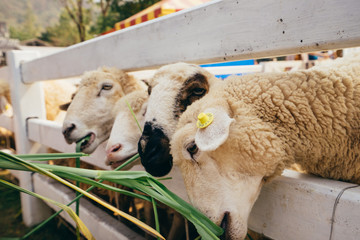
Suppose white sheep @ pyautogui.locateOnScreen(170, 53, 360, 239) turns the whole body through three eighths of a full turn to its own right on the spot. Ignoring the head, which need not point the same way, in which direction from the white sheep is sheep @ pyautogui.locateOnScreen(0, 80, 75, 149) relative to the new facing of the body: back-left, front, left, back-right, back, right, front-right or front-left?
left

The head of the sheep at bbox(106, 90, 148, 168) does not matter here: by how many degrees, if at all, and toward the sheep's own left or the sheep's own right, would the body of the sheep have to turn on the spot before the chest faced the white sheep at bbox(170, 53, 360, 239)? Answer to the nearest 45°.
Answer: approximately 90° to the sheep's own left

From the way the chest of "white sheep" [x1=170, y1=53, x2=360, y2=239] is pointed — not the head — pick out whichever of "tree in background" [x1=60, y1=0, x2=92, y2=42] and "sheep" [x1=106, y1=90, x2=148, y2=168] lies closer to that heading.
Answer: the sheep

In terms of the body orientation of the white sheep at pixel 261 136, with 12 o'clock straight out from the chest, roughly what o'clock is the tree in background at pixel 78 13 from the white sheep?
The tree in background is roughly at 2 o'clock from the white sheep.

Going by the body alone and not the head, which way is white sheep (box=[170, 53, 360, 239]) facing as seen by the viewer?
to the viewer's left

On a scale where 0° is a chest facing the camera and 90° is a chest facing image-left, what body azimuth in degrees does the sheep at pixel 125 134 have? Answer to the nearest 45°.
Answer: approximately 45°

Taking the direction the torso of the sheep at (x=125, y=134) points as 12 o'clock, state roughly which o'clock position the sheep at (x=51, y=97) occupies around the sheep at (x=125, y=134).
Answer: the sheep at (x=51, y=97) is roughly at 4 o'clock from the sheep at (x=125, y=134).

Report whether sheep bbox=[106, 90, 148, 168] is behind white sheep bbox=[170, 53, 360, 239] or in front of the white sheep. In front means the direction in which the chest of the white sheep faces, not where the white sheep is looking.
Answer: in front

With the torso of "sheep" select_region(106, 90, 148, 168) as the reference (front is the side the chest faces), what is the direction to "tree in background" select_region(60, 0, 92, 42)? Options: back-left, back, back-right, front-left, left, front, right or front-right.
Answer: back-right
